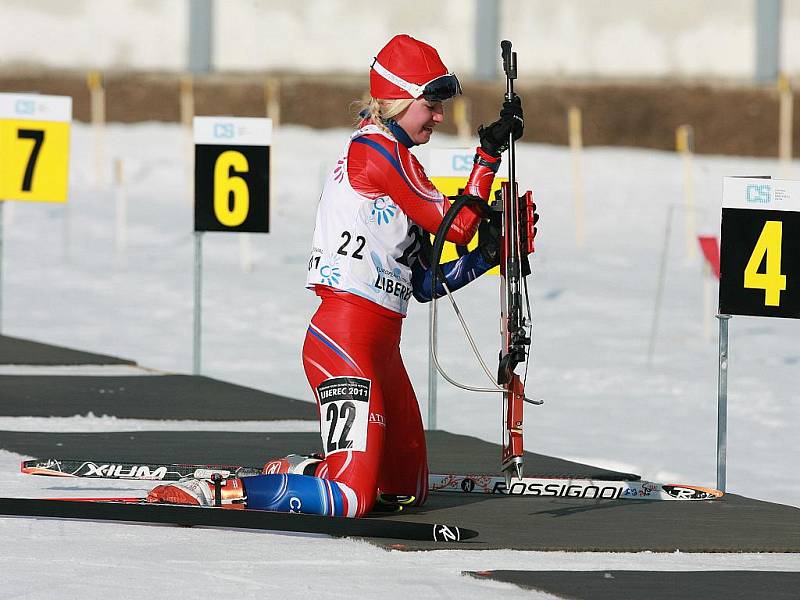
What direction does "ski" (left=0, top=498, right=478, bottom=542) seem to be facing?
to the viewer's right

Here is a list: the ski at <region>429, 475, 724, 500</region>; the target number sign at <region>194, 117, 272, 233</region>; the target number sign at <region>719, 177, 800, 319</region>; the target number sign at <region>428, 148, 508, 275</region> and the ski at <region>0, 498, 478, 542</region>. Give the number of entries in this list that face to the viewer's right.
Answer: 2

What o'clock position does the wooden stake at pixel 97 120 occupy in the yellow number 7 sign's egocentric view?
The wooden stake is roughly at 6 o'clock from the yellow number 7 sign.

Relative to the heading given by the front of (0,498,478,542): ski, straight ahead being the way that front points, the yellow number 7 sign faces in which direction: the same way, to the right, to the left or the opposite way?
to the right

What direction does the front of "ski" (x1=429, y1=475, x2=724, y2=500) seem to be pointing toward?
to the viewer's right

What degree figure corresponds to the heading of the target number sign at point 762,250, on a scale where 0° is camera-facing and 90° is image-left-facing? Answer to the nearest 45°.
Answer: approximately 0°

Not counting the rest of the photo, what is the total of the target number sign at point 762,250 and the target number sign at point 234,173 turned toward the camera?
2

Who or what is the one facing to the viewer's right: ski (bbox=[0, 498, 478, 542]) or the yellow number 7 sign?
the ski
